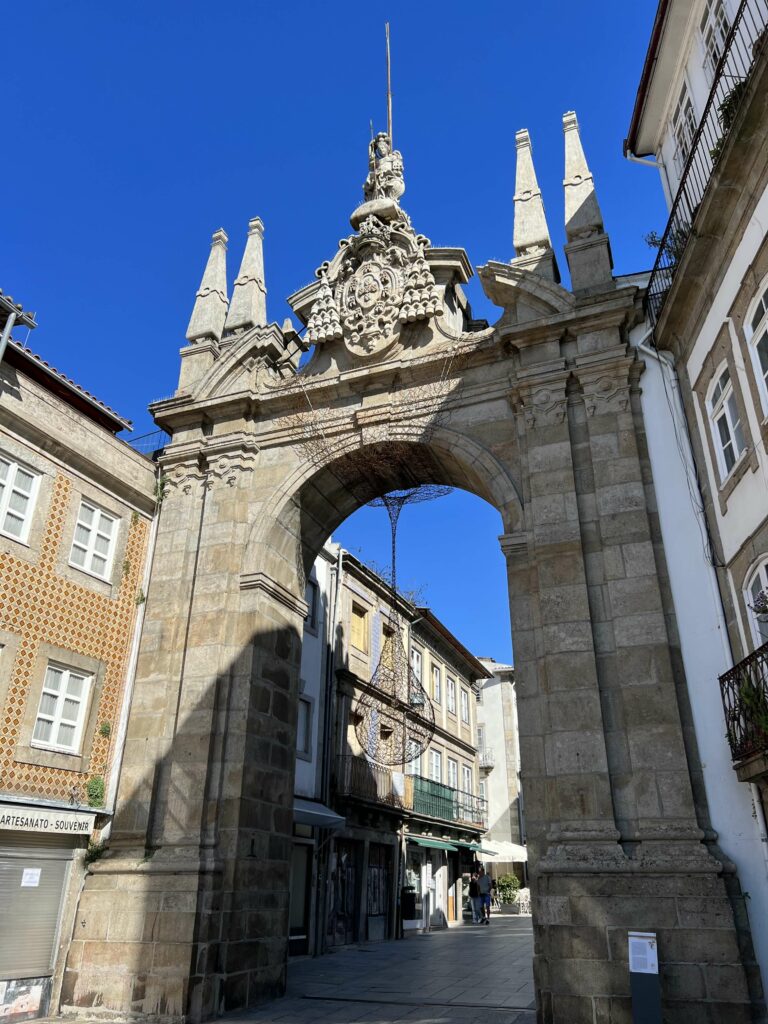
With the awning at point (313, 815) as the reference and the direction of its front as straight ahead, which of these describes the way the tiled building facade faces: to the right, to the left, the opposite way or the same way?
the same way

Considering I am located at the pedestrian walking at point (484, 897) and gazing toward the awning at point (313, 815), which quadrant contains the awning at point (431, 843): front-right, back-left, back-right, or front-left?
front-right

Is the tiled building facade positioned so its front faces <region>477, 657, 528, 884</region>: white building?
no

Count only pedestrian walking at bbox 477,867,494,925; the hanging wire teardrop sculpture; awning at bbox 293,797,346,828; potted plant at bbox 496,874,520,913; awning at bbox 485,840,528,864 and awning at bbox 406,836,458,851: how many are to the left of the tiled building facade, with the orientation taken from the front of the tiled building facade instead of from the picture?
6

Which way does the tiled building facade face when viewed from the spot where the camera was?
facing the viewer and to the right of the viewer

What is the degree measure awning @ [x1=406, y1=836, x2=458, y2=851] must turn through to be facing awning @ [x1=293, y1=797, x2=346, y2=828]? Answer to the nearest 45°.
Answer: approximately 45° to its right

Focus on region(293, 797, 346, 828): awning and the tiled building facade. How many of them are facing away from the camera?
0

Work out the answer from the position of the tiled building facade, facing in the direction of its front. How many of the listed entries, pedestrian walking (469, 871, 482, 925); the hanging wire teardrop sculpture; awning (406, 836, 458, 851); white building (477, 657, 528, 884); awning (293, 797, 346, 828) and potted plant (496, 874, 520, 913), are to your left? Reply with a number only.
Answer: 6

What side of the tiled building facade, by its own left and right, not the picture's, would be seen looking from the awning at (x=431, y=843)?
left

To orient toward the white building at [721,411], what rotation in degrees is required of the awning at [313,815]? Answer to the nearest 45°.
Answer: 0° — it already faces it

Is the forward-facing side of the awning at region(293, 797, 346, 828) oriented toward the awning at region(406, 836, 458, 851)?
no

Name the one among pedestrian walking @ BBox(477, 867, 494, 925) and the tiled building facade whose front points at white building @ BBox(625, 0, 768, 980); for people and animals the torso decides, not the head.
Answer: the tiled building facade
